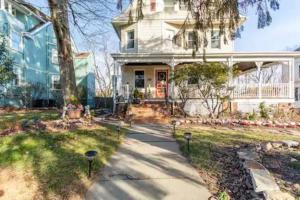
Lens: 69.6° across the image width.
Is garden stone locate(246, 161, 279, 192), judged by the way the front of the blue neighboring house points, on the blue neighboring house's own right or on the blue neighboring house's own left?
on the blue neighboring house's own left

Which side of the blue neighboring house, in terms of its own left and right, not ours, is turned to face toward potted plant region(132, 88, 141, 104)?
left

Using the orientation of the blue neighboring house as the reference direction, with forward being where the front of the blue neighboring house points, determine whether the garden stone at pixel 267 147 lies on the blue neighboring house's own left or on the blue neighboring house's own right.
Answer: on the blue neighboring house's own left

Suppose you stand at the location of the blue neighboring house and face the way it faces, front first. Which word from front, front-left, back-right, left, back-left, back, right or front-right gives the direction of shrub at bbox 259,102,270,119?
left

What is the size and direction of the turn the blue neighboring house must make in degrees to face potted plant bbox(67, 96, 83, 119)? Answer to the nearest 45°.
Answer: approximately 45° to its left

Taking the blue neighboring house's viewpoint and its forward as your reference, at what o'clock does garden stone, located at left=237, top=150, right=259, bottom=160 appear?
The garden stone is roughly at 10 o'clock from the blue neighboring house.

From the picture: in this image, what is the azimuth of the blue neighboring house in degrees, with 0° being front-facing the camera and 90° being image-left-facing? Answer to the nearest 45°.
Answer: approximately 45°

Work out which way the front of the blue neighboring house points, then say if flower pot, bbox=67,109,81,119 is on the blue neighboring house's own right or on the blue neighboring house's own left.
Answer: on the blue neighboring house's own left
